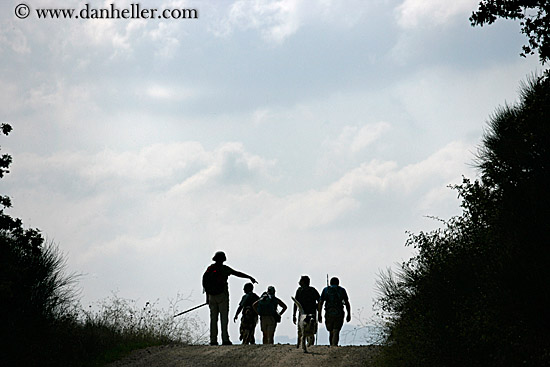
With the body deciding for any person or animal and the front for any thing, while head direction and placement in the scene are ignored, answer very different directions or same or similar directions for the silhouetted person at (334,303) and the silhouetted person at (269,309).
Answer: same or similar directions

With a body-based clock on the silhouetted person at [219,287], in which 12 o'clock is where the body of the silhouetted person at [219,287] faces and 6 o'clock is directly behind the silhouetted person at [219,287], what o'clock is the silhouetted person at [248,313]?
the silhouetted person at [248,313] is roughly at 12 o'clock from the silhouetted person at [219,287].

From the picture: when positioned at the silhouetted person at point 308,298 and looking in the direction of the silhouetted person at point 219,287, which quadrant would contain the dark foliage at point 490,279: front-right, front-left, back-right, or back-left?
back-left

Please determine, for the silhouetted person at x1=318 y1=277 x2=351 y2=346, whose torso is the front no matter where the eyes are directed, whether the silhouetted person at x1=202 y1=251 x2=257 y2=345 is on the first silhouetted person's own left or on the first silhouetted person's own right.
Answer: on the first silhouetted person's own left

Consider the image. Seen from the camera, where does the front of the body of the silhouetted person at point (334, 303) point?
away from the camera

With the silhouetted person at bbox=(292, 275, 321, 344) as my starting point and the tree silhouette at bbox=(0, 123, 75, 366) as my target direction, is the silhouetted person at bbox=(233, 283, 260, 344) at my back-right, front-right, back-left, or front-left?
front-right

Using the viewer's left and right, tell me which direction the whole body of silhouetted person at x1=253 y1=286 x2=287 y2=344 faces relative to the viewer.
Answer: facing away from the viewer

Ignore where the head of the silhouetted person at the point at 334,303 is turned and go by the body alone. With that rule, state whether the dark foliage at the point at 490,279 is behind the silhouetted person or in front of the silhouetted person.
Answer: behind

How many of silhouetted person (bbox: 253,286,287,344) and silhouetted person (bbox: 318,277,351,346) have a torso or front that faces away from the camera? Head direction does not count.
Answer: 2

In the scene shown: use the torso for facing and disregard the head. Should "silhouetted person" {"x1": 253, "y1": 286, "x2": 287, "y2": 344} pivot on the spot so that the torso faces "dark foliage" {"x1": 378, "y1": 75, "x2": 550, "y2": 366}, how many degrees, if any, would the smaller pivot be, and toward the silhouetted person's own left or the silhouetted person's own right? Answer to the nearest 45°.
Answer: approximately 135° to the silhouetted person's own right

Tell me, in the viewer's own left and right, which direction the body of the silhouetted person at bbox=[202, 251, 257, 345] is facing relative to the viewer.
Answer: facing away from the viewer and to the right of the viewer

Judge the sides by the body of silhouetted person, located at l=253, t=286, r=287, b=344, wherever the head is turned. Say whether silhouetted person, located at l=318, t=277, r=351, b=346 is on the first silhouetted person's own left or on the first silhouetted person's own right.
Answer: on the first silhouetted person's own right

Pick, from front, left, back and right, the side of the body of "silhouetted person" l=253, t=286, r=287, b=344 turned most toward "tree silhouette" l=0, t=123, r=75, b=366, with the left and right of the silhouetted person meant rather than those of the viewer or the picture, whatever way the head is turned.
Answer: back

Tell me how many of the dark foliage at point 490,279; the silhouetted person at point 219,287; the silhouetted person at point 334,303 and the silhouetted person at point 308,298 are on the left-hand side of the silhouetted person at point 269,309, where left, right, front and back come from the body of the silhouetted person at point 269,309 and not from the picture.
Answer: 1
